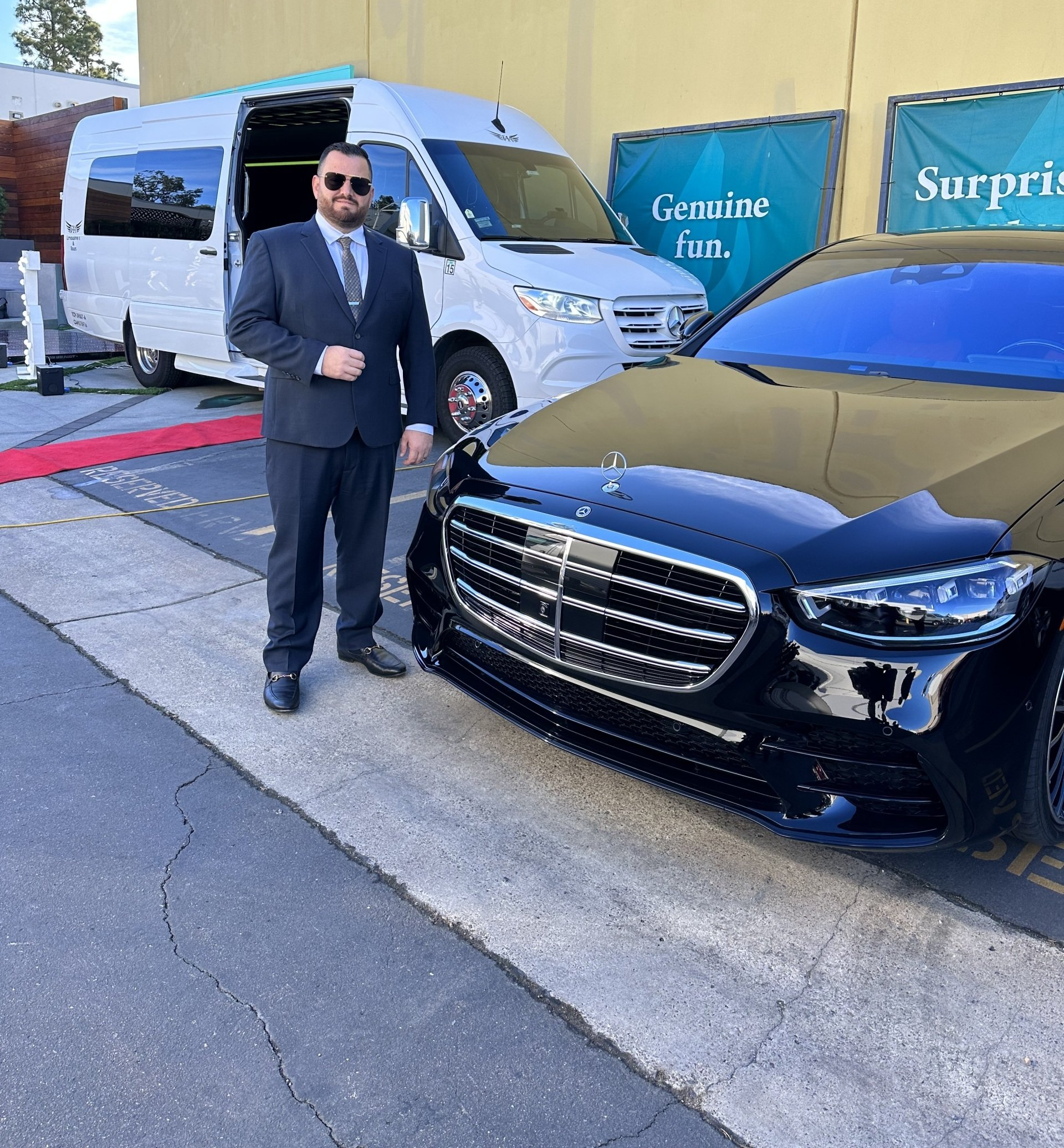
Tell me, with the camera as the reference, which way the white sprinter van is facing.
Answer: facing the viewer and to the right of the viewer

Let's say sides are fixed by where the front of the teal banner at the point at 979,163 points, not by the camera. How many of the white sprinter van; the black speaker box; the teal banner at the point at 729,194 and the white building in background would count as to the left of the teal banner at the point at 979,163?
0

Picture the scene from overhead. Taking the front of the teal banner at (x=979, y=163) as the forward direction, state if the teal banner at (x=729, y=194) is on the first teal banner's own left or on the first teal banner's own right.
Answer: on the first teal banner's own right

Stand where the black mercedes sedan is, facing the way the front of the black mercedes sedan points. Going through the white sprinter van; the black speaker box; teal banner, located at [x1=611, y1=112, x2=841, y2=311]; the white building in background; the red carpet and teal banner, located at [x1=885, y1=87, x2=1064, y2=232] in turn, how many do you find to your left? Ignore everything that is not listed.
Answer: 0

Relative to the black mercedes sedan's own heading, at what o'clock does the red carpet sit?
The red carpet is roughly at 3 o'clock from the black mercedes sedan.

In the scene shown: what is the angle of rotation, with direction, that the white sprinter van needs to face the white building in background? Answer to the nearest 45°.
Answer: approximately 135° to its left

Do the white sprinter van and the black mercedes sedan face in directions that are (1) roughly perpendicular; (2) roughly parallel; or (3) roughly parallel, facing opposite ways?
roughly perpendicular

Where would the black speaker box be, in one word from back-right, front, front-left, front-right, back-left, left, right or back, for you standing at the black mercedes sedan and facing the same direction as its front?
right

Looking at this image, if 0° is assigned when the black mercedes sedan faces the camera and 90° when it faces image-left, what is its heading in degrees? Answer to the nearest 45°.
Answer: approximately 45°

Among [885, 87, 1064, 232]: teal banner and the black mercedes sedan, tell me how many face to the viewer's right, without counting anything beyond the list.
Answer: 0

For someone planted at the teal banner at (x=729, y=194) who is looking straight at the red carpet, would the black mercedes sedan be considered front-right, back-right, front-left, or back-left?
front-left

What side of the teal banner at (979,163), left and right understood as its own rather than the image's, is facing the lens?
front

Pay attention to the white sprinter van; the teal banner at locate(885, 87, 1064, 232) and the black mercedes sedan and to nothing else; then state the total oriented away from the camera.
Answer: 0

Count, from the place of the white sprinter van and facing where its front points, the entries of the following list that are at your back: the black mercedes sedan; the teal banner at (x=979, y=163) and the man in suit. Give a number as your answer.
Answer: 0

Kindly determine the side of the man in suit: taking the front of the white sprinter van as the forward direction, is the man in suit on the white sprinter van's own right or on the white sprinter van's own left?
on the white sprinter van's own right

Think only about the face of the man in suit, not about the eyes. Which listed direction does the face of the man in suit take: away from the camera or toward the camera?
toward the camera

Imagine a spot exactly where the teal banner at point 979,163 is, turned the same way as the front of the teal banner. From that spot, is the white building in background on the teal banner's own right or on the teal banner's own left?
on the teal banner's own right

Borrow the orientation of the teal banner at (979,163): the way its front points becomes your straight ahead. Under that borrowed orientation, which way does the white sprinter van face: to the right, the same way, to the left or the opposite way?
to the left

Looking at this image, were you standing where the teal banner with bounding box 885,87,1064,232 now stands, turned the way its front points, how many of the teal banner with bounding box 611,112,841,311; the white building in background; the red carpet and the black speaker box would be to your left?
0

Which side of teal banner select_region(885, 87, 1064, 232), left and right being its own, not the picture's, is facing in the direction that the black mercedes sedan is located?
front

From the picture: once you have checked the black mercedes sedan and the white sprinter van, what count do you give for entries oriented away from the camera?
0

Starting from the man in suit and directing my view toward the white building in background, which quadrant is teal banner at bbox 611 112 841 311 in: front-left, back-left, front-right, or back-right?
front-right
